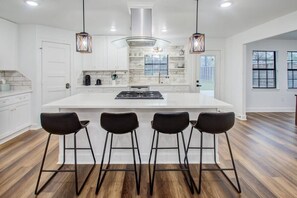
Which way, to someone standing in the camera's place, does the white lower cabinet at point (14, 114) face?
facing the viewer and to the right of the viewer

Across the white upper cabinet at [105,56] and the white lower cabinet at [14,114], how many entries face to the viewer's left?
0

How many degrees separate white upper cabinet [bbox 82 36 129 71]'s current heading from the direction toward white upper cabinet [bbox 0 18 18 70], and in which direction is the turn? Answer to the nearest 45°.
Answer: approximately 45° to its right

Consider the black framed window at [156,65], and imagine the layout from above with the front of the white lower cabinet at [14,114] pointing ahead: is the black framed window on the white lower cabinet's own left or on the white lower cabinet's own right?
on the white lower cabinet's own left

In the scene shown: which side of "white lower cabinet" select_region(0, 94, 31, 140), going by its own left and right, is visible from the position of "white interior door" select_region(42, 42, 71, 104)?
left

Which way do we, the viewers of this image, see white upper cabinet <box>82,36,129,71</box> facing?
facing the viewer

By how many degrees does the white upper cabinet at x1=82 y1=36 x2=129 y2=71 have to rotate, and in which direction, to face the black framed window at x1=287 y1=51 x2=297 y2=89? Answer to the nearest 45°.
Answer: approximately 90° to its left

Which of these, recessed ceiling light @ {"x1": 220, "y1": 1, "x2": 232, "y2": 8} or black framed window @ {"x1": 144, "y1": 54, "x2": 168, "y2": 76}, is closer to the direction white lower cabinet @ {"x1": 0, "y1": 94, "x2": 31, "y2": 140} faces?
the recessed ceiling light

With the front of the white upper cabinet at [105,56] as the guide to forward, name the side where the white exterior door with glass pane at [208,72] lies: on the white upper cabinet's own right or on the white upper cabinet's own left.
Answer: on the white upper cabinet's own left

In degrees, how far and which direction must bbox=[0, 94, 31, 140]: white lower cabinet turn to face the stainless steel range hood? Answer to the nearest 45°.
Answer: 0° — it already faces it

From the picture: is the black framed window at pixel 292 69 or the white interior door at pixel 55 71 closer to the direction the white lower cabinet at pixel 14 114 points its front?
the black framed window
